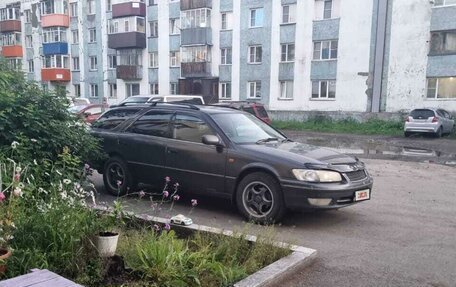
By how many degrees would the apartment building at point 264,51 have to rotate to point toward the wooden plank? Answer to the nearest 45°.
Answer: approximately 45° to its left

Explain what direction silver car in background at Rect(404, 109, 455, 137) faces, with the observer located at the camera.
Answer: facing away from the viewer and to the right of the viewer

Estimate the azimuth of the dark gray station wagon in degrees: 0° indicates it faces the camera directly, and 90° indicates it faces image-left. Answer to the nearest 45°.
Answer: approximately 315°

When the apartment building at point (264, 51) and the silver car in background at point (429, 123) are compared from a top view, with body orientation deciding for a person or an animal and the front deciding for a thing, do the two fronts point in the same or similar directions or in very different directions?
very different directions

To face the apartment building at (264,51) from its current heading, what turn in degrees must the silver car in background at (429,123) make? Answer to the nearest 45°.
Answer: approximately 90° to its left

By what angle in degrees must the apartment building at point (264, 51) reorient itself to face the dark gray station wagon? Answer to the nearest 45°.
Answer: approximately 45° to its left

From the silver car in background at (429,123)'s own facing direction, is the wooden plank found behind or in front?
behind

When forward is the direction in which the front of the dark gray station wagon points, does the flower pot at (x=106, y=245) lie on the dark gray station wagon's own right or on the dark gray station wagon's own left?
on the dark gray station wagon's own right

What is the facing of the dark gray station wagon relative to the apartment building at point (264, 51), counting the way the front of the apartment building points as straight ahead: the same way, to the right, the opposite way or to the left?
to the left

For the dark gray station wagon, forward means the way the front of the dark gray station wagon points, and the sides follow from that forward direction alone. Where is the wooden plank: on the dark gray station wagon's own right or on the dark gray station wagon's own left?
on the dark gray station wagon's own right

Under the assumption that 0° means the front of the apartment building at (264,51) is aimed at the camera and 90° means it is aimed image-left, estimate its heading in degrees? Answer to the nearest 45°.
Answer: approximately 45°
